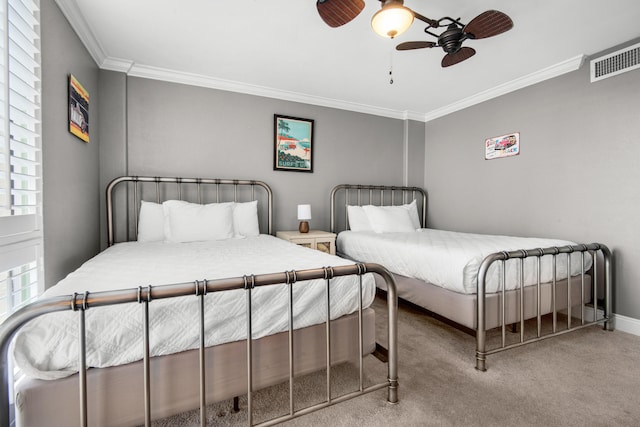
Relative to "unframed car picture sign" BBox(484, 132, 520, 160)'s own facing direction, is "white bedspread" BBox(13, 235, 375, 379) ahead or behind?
ahead

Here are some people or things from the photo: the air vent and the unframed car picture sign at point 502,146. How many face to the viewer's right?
0

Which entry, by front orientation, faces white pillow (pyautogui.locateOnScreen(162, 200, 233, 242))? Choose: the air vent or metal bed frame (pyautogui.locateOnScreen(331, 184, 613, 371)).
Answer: the air vent

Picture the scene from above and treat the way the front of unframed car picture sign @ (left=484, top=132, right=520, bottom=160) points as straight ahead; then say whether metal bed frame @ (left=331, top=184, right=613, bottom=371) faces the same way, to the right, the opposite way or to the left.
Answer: to the left

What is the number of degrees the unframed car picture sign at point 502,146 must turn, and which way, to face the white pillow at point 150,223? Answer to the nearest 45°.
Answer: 0° — it already faces it

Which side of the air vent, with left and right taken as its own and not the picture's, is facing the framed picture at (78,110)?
front

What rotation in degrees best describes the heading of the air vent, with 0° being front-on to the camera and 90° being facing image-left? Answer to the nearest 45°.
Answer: approximately 45°

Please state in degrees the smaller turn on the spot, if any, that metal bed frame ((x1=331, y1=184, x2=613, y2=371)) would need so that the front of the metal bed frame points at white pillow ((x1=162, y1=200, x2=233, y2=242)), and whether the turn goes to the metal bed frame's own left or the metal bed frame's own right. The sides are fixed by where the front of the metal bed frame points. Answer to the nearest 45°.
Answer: approximately 135° to the metal bed frame's own right

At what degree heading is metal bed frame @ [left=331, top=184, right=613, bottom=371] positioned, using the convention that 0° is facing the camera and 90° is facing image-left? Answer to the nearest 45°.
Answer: approximately 315°

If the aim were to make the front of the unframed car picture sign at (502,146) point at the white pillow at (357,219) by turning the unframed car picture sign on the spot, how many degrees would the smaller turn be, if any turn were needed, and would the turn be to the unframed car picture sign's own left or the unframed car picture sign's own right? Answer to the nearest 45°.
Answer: approximately 45° to the unframed car picture sign's own right

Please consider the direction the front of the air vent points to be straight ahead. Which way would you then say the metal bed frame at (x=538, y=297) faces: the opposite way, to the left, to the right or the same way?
to the left

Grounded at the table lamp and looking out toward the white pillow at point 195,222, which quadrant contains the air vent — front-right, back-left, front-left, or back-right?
back-left

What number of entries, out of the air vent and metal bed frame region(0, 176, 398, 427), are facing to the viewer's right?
0
